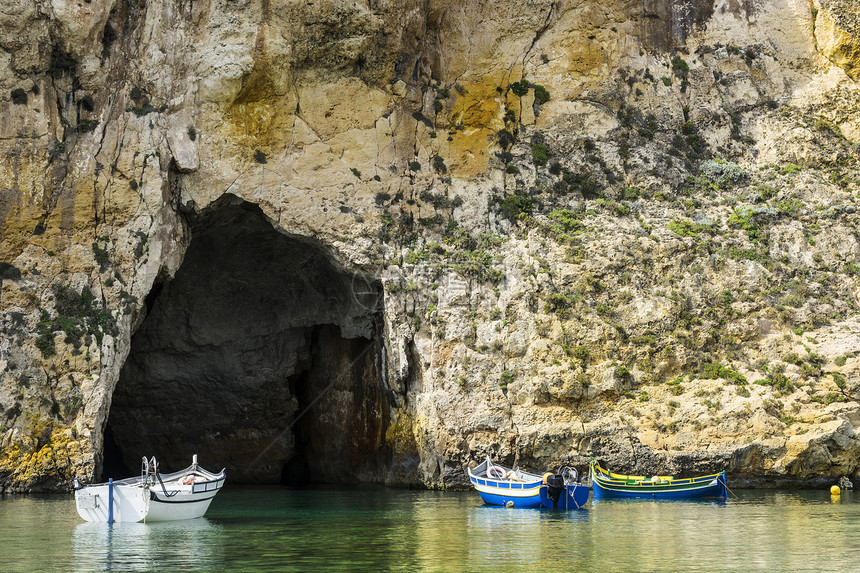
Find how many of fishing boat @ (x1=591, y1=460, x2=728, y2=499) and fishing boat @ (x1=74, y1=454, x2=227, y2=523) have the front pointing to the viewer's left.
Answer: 1

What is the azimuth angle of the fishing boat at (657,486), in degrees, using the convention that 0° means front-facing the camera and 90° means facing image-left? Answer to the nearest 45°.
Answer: approximately 90°

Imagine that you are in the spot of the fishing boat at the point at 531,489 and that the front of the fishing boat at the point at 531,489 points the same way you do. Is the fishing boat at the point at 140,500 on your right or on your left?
on your left

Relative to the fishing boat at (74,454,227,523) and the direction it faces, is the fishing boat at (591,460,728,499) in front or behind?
in front

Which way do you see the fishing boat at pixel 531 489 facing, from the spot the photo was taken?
facing away from the viewer and to the left of the viewer

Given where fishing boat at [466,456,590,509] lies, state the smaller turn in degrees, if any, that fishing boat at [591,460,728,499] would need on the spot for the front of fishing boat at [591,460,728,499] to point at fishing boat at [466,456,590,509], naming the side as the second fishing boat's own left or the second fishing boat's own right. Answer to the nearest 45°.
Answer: approximately 45° to the second fishing boat's own left

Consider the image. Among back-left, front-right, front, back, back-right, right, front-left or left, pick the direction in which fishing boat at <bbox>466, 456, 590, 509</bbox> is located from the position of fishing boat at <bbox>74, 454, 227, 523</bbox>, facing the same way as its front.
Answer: front-right

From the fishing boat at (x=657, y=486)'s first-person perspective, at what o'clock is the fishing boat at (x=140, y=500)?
the fishing boat at (x=140, y=500) is roughly at 11 o'clock from the fishing boat at (x=657, y=486).

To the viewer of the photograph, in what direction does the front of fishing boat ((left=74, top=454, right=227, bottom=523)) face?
facing away from the viewer and to the right of the viewer
